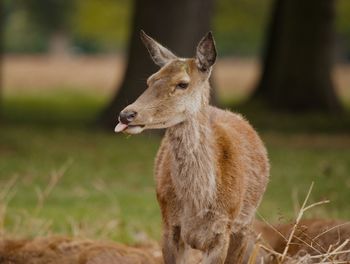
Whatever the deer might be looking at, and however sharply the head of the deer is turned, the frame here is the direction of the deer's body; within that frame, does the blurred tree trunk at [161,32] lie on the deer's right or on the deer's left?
on the deer's right

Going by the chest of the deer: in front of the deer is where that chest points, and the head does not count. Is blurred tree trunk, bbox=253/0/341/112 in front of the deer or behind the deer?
behind

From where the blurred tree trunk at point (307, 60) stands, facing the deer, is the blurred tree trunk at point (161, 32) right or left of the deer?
right

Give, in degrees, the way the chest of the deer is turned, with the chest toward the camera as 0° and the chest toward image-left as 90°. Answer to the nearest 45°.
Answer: approximately 45°
